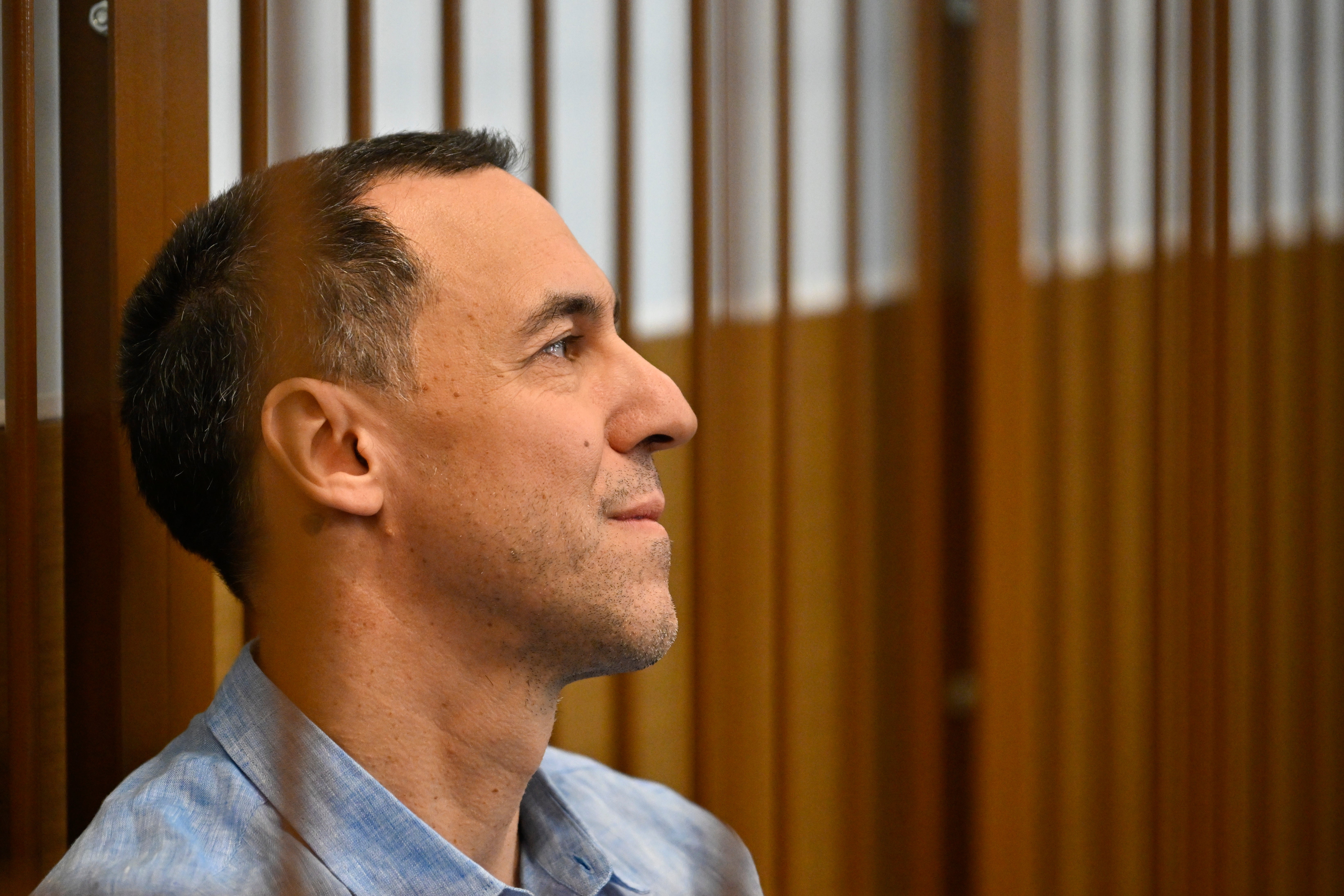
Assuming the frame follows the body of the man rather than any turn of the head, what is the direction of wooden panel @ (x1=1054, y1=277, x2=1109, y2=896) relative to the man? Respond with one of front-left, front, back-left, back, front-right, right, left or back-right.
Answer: front-left

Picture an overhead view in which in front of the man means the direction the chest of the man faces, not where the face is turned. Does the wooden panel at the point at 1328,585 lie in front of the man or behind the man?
in front

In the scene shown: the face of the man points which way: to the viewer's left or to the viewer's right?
to the viewer's right

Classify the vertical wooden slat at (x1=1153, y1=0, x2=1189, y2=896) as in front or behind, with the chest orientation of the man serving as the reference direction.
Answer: in front

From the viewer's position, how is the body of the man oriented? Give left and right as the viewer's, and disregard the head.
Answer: facing the viewer and to the right of the viewer

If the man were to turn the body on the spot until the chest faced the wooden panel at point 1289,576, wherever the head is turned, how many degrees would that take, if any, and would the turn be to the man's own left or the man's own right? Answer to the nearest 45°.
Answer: approximately 45° to the man's own left
